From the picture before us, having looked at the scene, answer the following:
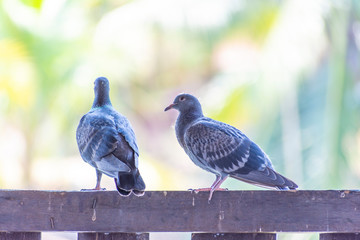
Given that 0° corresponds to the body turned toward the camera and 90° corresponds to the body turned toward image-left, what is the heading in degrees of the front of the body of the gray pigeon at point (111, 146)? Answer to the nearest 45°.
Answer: approximately 135°

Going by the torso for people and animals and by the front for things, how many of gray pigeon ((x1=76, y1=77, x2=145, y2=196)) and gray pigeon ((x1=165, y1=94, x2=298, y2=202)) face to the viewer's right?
0

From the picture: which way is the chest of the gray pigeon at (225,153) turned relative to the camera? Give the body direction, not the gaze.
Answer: to the viewer's left

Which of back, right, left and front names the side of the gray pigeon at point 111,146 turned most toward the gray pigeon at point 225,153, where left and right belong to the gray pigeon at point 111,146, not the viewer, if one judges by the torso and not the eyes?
right
